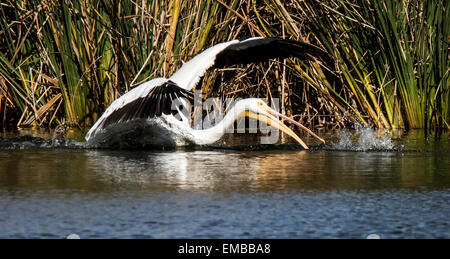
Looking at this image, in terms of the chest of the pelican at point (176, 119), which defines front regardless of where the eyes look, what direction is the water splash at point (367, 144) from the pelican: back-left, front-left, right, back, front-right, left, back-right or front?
front

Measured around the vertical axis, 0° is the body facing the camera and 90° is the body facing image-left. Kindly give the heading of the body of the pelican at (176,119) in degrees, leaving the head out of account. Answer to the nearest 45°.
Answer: approximately 270°
